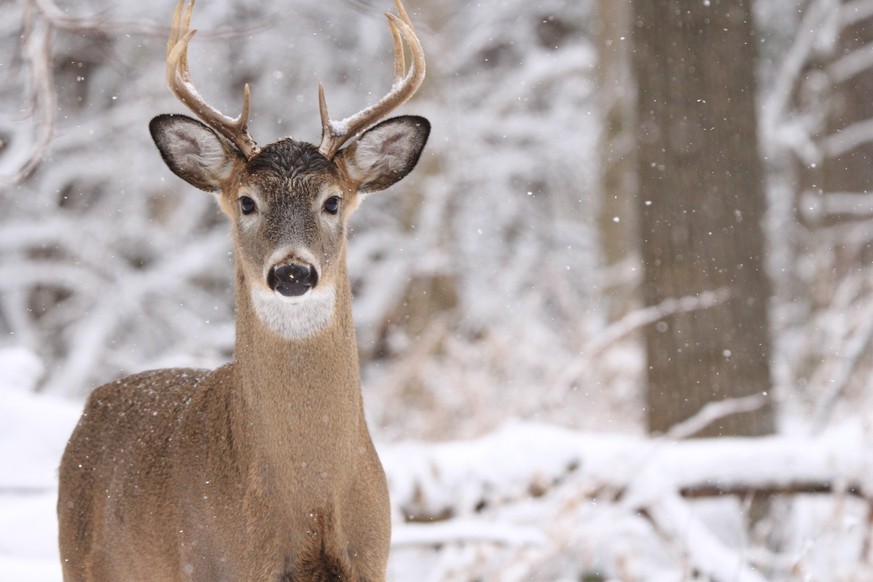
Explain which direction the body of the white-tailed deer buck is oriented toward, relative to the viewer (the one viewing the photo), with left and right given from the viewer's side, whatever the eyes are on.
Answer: facing the viewer and to the right of the viewer
